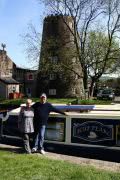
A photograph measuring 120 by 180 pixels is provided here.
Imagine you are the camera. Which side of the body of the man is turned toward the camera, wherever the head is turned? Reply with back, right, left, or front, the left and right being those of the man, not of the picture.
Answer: front

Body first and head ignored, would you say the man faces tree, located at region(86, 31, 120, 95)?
no

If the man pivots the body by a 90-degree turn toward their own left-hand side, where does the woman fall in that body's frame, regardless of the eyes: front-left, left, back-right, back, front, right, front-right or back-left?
back
